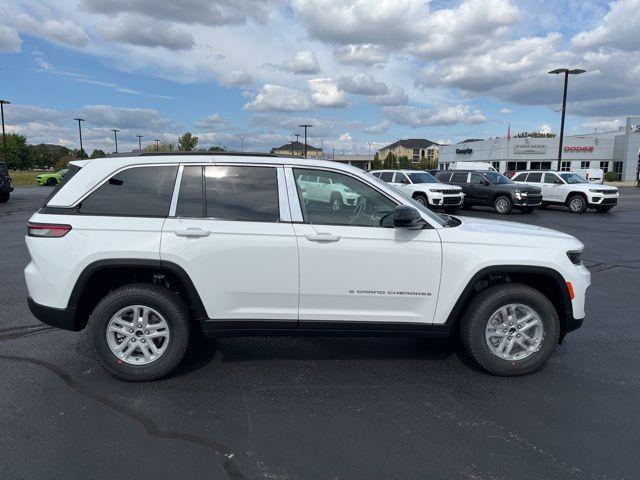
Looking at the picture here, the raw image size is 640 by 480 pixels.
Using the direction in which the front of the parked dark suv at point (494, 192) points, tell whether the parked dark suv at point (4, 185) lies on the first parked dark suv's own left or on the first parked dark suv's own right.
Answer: on the first parked dark suv's own right

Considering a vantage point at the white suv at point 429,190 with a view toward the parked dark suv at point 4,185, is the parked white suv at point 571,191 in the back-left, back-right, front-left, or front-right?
back-right

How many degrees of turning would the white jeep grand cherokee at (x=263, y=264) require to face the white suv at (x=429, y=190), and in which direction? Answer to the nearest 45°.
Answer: approximately 90° to its left

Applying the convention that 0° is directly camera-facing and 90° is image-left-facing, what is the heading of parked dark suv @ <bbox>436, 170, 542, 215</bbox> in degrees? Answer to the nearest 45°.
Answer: approximately 315°

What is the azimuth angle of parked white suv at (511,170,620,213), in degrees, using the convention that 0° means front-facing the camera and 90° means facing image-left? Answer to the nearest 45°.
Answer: approximately 315°

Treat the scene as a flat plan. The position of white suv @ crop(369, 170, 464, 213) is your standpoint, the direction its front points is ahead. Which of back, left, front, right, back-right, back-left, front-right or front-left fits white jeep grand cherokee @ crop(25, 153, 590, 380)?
front-right

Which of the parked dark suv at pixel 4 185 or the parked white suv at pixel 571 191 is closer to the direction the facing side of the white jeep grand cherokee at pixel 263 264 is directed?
the parked white suv

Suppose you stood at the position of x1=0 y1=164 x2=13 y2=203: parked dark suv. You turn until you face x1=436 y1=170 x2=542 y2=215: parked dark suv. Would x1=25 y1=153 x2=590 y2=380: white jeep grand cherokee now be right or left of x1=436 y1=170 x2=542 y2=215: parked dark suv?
right

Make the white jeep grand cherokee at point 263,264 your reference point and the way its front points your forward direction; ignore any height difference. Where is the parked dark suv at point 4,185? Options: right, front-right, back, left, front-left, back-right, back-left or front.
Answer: back-left

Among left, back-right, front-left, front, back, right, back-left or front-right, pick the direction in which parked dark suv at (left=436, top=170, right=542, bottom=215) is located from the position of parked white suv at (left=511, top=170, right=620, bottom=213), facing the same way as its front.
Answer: right

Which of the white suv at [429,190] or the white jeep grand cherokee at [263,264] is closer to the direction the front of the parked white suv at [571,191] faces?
the white jeep grand cherokee

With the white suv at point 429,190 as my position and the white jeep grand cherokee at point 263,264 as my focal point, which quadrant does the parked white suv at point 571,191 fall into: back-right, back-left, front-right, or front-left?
back-left

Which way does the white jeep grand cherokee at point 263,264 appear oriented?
to the viewer's right

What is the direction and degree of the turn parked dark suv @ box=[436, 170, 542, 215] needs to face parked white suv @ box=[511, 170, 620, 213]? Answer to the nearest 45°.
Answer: approximately 90° to its left
